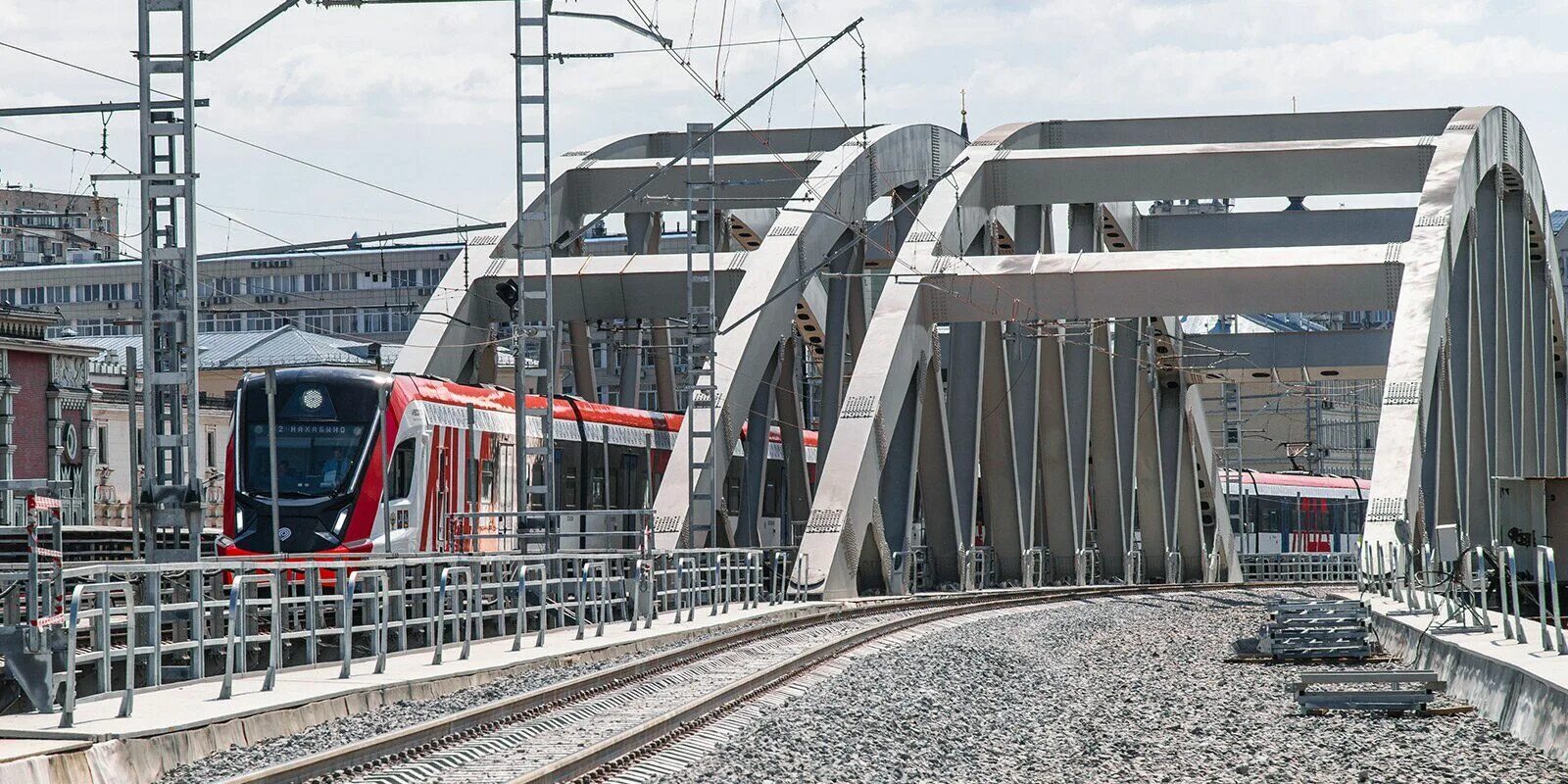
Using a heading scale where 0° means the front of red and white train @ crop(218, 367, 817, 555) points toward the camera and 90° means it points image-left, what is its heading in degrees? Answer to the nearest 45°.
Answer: approximately 45°

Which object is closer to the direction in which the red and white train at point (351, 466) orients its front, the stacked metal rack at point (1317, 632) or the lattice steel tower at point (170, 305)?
the lattice steel tower

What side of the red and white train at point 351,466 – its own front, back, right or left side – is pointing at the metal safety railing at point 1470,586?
left

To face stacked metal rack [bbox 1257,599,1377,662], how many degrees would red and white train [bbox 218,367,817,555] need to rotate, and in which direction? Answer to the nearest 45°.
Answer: approximately 90° to its left

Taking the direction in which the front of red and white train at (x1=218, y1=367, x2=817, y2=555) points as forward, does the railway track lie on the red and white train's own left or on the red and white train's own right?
on the red and white train's own left

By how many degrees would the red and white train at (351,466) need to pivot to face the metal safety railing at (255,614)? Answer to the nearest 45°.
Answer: approximately 45° to its left
